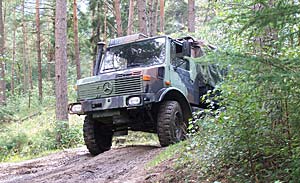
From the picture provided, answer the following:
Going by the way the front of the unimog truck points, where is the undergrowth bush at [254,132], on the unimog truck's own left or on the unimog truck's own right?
on the unimog truck's own left

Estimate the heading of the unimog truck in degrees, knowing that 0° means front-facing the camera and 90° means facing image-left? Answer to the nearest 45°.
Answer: approximately 45°

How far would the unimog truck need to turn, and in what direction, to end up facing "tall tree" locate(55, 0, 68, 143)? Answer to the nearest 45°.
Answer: approximately 90° to its right
